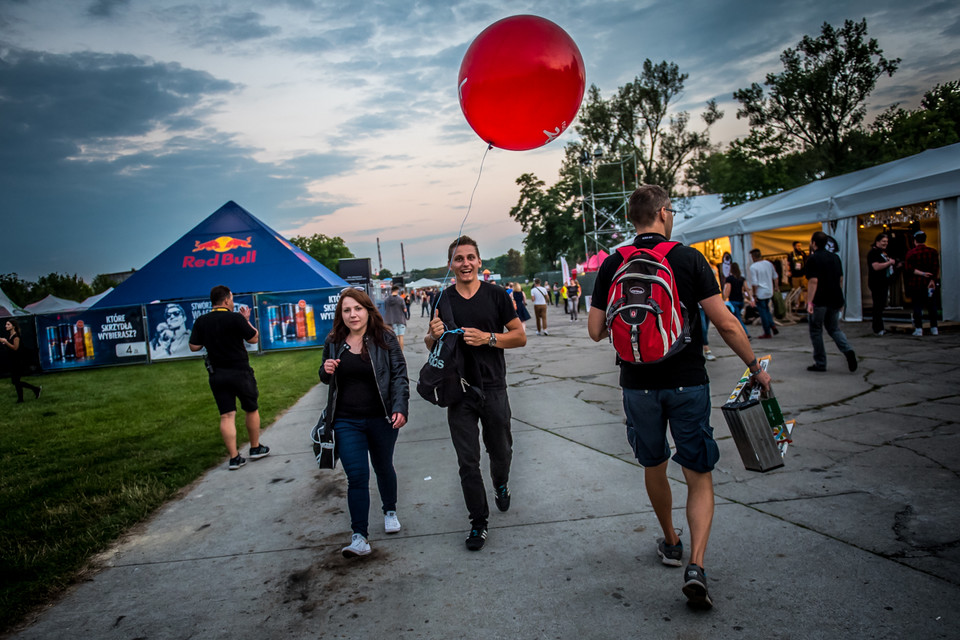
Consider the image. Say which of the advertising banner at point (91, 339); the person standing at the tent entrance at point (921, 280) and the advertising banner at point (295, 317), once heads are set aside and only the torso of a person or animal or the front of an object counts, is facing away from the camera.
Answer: the person standing at the tent entrance

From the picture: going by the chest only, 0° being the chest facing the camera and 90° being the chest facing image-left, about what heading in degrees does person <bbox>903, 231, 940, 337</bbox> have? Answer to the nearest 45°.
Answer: approximately 180°

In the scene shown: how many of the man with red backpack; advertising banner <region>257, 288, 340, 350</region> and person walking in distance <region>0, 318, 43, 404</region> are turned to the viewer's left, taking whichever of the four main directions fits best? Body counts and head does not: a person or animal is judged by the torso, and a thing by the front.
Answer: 1

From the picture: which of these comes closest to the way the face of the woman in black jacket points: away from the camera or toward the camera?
toward the camera

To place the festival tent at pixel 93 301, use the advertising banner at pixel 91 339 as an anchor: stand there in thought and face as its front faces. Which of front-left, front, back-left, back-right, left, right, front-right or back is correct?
back

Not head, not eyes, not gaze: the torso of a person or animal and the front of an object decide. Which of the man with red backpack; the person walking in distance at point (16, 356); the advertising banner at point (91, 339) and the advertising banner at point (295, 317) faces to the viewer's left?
the person walking in distance

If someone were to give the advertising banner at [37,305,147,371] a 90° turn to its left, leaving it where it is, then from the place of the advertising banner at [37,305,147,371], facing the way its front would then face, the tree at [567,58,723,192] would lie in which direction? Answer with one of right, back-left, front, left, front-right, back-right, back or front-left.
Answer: front

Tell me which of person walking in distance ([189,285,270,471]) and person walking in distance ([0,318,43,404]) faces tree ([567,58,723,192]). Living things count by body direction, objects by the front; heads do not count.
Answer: person walking in distance ([189,285,270,471])

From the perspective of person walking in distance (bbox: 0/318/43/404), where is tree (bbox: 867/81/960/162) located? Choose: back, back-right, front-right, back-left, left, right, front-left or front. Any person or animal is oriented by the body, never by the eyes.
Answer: back

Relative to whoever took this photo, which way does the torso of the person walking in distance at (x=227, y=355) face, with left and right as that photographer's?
facing away from the viewer and to the right of the viewer

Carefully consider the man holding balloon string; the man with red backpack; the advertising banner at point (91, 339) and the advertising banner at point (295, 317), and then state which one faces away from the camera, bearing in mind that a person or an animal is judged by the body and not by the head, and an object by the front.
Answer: the man with red backpack

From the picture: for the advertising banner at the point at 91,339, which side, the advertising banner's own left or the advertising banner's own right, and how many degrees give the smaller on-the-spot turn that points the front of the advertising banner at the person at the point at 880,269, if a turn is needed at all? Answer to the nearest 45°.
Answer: approximately 45° to the advertising banner's own left

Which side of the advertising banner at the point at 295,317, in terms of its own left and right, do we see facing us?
front

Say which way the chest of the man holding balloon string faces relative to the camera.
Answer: toward the camera

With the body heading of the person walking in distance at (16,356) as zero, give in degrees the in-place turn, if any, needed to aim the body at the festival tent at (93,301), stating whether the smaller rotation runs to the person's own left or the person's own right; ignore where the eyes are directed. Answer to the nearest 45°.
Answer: approximately 90° to the person's own right

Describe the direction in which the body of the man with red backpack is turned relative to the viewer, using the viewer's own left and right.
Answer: facing away from the viewer

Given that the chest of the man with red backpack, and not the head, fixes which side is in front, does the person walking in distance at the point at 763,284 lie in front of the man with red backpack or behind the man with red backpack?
in front
